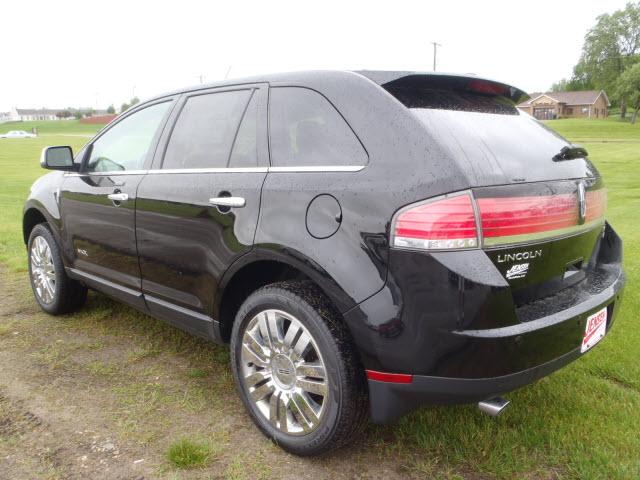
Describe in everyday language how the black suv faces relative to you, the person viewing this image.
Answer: facing away from the viewer and to the left of the viewer
